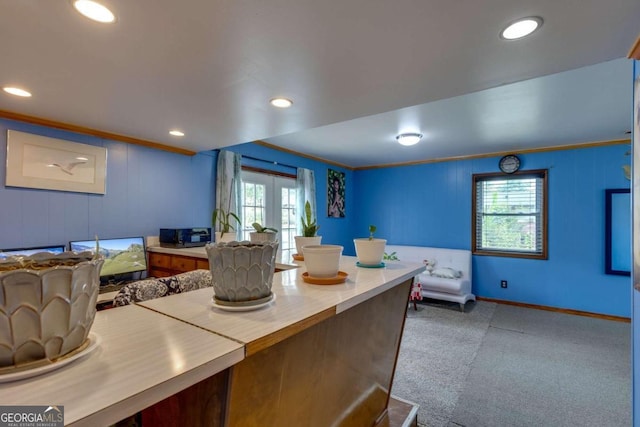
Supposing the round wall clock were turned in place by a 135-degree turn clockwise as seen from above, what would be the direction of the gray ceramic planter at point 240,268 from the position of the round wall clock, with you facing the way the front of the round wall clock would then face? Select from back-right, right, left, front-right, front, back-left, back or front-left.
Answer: back-left

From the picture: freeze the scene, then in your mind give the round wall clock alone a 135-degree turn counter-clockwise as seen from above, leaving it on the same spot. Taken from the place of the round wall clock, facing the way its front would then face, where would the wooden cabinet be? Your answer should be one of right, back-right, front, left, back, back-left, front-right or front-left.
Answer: back

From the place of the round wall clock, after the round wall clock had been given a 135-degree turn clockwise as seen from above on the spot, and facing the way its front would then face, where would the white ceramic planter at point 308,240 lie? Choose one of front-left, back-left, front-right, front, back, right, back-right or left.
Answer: back-left

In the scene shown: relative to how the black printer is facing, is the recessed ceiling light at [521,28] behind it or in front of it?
in front

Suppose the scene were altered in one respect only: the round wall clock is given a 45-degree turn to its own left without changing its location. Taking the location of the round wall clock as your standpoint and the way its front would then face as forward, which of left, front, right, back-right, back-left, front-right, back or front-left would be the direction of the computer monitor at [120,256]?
right

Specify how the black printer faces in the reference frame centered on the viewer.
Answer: facing the viewer and to the right of the viewer

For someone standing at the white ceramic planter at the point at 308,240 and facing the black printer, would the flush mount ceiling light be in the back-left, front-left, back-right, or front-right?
front-right

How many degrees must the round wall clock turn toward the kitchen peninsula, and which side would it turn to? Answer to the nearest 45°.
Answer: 0° — it already faces it

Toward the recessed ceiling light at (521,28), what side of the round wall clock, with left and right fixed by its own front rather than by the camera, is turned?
front

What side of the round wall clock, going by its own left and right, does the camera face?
front

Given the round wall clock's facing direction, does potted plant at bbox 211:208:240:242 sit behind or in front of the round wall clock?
in front

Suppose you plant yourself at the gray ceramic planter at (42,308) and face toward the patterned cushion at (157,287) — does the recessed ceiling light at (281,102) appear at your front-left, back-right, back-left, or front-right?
front-right
